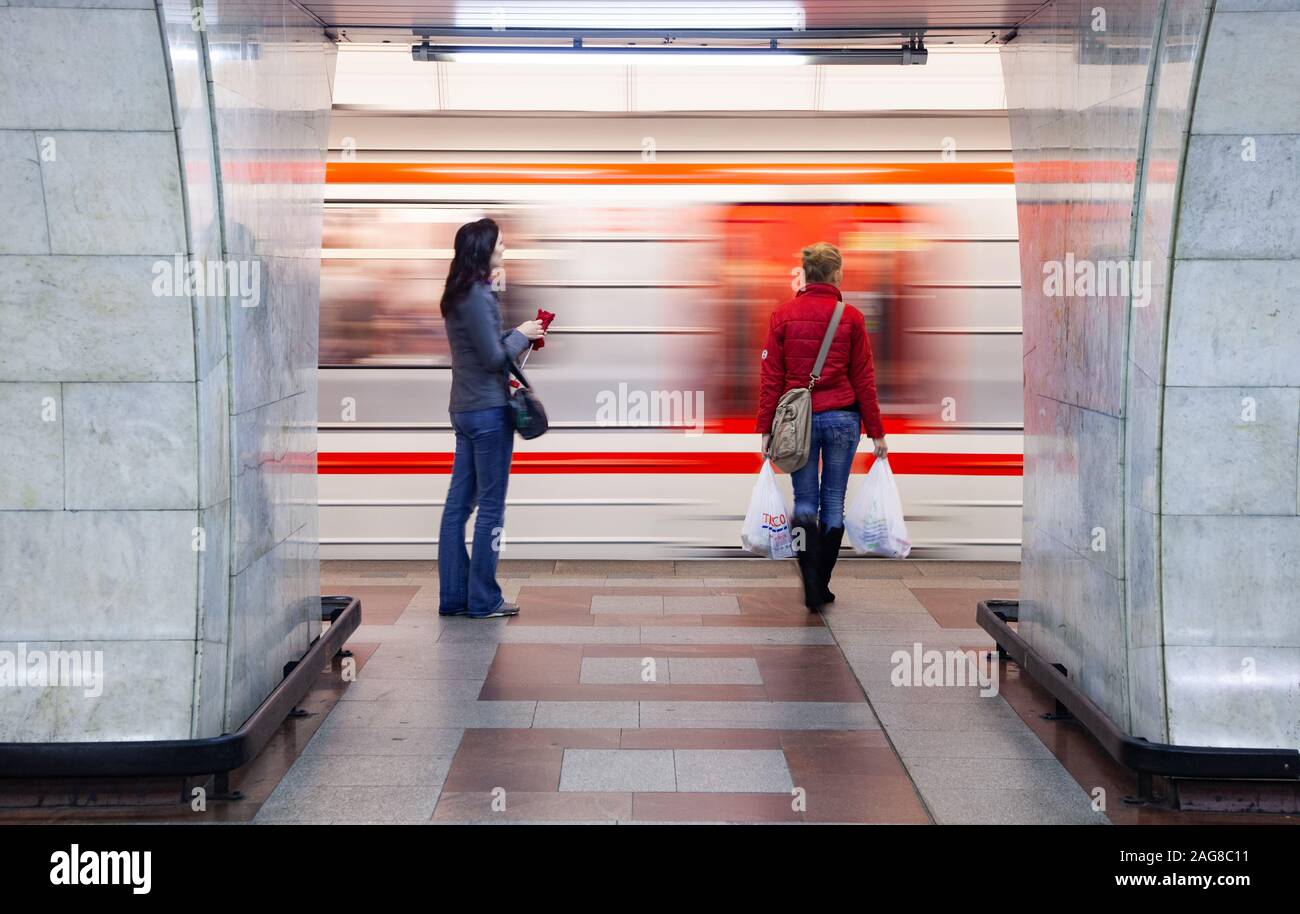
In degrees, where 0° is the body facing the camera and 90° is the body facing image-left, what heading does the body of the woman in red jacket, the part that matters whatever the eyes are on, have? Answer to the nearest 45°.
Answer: approximately 180°

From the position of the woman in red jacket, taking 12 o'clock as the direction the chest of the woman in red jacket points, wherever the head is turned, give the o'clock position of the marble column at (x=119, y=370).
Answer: The marble column is roughly at 7 o'clock from the woman in red jacket.

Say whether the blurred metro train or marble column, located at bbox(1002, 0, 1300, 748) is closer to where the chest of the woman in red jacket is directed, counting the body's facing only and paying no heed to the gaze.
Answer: the blurred metro train

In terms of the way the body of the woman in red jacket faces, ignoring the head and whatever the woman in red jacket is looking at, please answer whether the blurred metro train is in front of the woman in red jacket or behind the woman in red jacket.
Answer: in front

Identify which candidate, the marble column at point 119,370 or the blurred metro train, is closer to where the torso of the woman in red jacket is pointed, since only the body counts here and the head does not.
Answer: the blurred metro train

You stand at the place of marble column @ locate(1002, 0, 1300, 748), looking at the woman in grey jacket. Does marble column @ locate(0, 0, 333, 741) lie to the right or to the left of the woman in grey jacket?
left

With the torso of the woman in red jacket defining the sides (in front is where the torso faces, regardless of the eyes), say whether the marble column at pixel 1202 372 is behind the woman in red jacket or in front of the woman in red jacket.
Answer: behind

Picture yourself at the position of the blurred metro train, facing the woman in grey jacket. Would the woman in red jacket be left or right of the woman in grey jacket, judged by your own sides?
left

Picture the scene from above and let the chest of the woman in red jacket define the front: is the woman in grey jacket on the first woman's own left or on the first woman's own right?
on the first woman's own left
